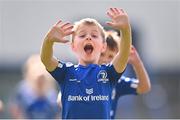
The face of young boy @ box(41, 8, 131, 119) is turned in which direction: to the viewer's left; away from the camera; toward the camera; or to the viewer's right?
toward the camera

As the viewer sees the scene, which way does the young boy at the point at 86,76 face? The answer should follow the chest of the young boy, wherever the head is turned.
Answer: toward the camera
